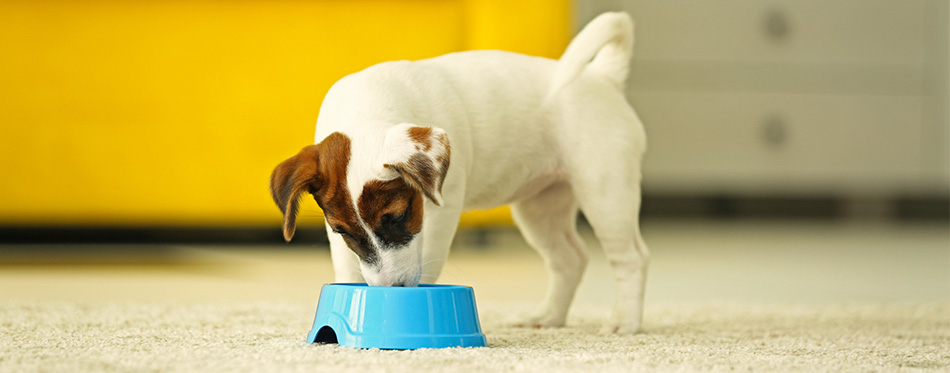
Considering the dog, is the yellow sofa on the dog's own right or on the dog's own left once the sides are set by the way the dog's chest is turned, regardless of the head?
on the dog's own right

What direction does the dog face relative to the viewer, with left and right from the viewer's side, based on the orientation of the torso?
facing the viewer and to the left of the viewer

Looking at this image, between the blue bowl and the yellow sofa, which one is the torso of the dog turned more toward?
the blue bowl

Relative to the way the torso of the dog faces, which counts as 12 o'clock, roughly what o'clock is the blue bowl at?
The blue bowl is roughly at 11 o'clock from the dog.
